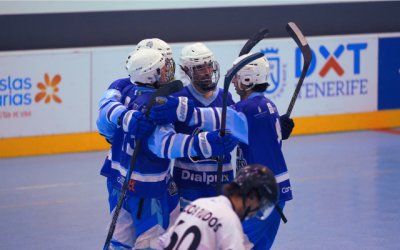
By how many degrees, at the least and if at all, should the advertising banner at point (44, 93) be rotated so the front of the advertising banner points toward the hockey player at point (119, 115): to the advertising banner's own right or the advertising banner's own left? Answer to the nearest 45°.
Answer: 0° — it already faces them

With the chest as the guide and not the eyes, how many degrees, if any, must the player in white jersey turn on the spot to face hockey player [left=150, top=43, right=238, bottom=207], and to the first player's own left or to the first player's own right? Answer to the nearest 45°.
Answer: approximately 45° to the first player's own left

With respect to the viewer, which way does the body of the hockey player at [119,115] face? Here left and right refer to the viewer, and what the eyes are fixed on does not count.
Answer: facing to the right of the viewer

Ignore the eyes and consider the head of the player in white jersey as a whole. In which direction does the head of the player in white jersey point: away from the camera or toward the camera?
away from the camera

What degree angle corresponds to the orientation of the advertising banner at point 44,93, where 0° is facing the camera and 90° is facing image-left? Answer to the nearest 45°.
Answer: approximately 0°

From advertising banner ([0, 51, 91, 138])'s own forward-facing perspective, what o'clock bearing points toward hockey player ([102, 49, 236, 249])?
The hockey player is roughly at 12 o'clock from the advertising banner.

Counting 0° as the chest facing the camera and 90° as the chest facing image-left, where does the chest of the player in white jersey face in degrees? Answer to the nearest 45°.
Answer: approximately 225°
